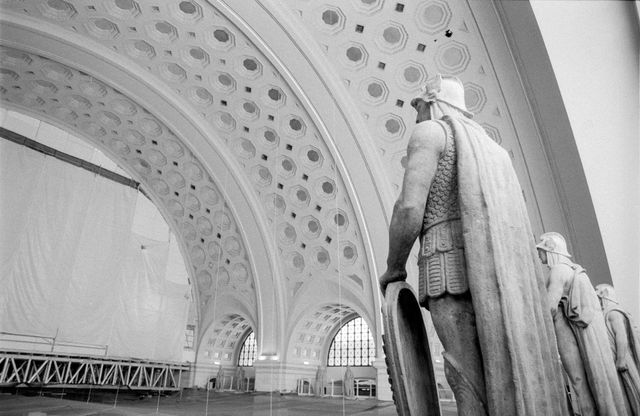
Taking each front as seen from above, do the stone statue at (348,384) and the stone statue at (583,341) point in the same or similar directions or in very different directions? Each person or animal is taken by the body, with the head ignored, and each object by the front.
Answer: very different directions

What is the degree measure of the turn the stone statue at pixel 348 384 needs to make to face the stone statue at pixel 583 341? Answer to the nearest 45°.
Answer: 0° — it already faces it

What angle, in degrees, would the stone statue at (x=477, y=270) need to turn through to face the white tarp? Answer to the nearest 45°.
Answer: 0° — it already faces it

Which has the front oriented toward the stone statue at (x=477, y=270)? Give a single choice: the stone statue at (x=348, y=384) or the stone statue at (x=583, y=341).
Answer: the stone statue at (x=348, y=384)

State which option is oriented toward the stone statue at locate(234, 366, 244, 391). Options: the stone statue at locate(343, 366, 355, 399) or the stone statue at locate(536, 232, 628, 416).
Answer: the stone statue at locate(536, 232, 628, 416)

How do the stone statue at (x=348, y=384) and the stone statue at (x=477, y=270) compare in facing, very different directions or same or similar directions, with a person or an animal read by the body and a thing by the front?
very different directions

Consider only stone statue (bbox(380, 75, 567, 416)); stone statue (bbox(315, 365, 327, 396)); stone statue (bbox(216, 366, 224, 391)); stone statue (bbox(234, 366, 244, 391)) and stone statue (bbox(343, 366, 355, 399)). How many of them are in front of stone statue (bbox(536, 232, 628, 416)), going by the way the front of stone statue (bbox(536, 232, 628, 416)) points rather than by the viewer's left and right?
4

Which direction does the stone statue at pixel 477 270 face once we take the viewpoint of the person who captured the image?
facing away from the viewer and to the left of the viewer

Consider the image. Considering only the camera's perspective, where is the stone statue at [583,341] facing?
facing away from the viewer and to the left of the viewer
